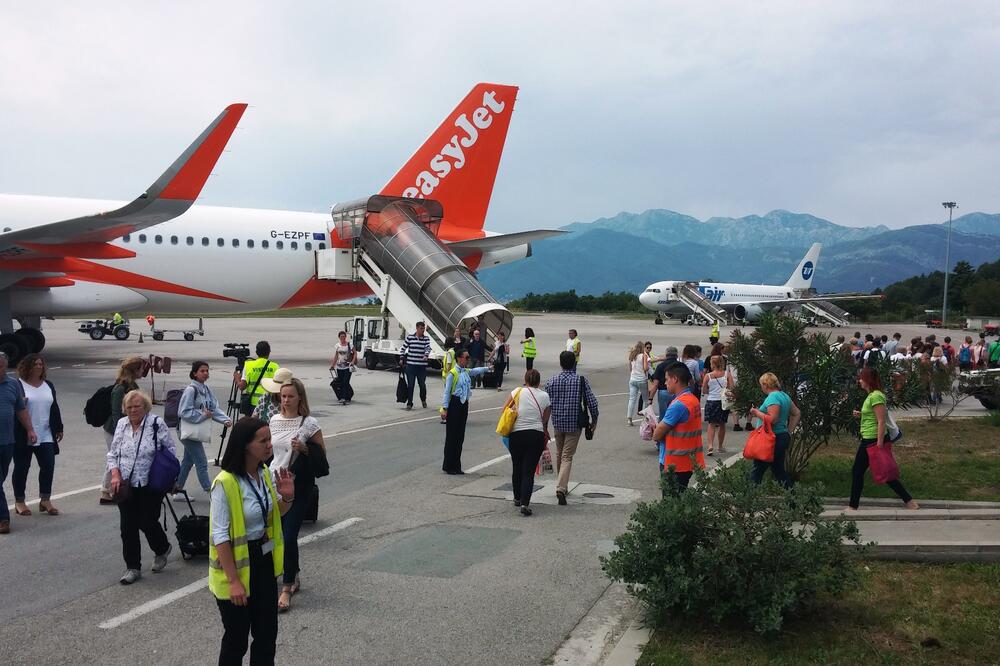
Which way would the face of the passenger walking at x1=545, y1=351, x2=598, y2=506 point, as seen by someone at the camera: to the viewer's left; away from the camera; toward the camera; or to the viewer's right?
away from the camera

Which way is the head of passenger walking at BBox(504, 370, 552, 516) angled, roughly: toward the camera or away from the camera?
away from the camera

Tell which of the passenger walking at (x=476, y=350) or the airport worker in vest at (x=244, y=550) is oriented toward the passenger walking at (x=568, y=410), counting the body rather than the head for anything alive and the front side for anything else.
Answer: the passenger walking at (x=476, y=350)

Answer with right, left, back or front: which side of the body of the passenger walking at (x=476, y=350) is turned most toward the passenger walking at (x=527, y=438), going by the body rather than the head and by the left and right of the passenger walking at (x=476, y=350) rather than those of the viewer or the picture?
front

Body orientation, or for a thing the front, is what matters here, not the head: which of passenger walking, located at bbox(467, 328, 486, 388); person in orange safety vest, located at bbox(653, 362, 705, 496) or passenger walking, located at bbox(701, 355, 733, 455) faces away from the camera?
passenger walking, located at bbox(701, 355, 733, 455)

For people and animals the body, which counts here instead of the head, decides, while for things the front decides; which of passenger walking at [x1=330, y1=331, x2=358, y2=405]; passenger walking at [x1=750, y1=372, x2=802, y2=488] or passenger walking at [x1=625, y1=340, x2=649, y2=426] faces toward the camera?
passenger walking at [x1=330, y1=331, x2=358, y2=405]

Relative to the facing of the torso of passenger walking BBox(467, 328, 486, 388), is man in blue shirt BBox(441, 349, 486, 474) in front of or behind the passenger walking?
in front

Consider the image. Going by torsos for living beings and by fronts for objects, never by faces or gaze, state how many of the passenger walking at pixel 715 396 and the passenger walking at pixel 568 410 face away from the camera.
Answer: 2

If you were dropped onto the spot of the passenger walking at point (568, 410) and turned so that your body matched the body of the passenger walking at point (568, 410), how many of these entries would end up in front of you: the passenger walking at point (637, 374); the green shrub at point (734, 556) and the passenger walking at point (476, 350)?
2

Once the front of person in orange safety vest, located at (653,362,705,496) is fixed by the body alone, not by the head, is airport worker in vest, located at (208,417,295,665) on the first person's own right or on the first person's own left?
on the first person's own left

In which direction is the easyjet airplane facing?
to the viewer's left

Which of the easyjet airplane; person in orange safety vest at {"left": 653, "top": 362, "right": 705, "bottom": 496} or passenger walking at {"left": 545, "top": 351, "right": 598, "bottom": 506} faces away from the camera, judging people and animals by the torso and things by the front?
passenger walking at {"left": 545, "top": 351, "right": 598, "bottom": 506}

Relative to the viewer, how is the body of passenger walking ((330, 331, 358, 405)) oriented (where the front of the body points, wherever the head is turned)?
toward the camera

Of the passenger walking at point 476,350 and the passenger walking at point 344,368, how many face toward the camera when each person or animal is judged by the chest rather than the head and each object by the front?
2

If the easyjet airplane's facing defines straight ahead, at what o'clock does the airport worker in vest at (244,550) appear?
The airport worker in vest is roughly at 9 o'clock from the easyjet airplane.

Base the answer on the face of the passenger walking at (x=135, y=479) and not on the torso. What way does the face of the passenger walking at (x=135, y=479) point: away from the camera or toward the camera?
toward the camera

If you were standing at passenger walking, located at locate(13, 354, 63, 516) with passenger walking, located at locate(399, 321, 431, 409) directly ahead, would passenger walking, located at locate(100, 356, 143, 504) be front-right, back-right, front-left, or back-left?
front-right

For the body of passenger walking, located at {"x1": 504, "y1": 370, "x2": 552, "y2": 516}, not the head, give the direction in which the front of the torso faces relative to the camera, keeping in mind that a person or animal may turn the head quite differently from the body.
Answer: away from the camera
